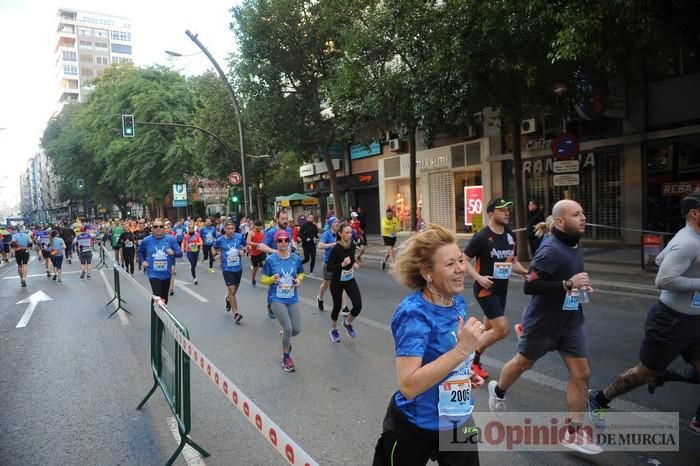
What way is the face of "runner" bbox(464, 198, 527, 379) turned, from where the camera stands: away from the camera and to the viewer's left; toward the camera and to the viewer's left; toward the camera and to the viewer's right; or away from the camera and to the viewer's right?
toward the camera and to the viewer's right

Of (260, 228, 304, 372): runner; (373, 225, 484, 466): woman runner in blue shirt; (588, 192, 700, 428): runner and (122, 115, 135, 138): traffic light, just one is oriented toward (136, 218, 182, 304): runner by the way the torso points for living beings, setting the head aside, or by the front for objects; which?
the traffic light

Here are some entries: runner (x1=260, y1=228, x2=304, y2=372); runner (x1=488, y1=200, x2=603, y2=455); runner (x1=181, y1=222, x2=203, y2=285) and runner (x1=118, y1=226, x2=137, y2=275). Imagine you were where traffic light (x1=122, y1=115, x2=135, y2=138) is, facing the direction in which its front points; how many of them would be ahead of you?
4

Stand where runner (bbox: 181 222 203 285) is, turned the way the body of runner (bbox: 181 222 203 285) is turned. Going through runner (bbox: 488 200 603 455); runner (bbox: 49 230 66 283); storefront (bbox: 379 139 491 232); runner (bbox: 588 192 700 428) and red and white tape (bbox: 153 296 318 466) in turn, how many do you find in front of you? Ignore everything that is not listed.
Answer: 3

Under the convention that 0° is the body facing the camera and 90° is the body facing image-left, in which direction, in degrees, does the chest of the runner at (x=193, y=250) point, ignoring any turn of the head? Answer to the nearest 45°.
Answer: approximately 0°

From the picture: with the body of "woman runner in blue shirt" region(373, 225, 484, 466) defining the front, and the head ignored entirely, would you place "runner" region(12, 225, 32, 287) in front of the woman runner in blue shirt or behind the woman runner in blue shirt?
behind

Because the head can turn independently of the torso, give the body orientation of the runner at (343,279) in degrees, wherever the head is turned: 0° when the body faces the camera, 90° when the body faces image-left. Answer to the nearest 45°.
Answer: approximately 315°

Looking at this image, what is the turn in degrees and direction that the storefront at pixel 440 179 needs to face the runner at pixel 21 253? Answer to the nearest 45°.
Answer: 0° — it already faces them

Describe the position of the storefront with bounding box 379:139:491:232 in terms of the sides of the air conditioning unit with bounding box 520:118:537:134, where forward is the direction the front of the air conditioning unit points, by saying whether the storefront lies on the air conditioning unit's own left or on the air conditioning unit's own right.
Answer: on the air conditioning unit's own right

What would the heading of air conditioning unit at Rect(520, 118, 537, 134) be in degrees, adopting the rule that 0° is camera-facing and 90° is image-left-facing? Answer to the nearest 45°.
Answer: approximately 45°

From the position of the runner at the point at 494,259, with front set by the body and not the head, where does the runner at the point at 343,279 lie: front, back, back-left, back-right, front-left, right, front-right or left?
back
